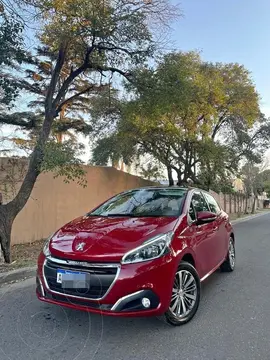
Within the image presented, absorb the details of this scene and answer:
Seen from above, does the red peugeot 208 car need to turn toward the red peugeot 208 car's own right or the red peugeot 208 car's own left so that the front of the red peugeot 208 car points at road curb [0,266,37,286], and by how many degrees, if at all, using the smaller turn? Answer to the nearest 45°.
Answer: approximately 90° to the red peugeot 208 car's own right

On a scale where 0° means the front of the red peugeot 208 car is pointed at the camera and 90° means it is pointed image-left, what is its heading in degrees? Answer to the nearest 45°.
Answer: approximately 45°

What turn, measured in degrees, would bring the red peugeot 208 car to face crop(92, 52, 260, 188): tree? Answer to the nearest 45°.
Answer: approximately 135° to its right
